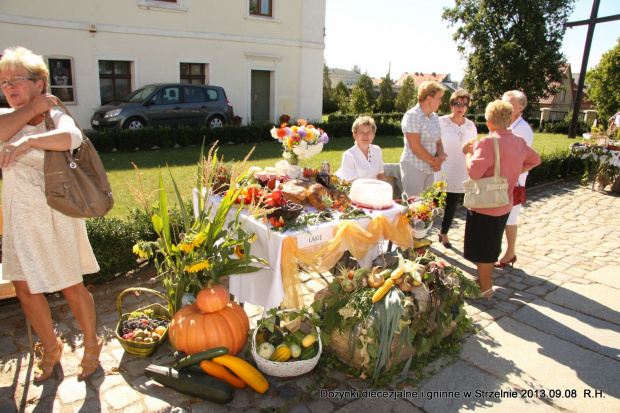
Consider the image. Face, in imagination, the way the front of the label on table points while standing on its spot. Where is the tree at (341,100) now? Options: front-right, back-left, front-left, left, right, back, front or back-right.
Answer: back-left

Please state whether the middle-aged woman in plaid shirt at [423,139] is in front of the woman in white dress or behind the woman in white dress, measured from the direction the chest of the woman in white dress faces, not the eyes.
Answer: behind

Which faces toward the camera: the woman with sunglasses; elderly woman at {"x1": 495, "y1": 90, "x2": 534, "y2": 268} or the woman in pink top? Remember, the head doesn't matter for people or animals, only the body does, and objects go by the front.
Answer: the woman with sunglasses

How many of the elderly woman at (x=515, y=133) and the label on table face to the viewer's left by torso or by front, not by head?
1

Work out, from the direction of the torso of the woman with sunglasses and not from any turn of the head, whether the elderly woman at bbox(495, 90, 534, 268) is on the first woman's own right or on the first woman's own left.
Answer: on the first woman's own left

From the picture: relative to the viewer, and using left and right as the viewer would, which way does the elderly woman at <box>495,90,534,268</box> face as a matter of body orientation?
facing to the left of the viewer

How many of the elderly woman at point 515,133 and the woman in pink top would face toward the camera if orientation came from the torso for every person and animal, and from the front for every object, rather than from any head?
0

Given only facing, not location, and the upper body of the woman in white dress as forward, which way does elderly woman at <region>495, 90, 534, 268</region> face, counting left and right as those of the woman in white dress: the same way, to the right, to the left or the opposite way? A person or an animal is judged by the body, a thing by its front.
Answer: to the right

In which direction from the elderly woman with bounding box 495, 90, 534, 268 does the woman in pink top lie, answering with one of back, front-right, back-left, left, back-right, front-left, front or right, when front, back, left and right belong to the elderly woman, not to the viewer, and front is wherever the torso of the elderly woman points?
left

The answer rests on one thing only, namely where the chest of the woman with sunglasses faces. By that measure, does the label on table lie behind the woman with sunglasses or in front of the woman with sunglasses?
in front

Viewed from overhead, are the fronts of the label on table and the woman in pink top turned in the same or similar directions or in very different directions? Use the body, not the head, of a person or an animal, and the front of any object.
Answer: very different directions

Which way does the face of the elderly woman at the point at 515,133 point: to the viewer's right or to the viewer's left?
to the viewer's left

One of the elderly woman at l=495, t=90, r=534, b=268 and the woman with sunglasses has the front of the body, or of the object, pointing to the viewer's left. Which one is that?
the elderly woman
